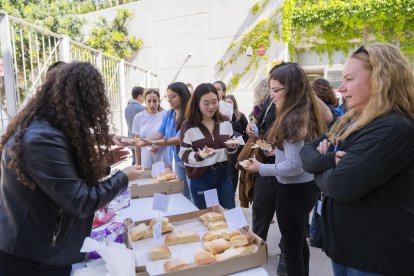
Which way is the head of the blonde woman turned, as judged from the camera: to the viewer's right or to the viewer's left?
to the viewer's left

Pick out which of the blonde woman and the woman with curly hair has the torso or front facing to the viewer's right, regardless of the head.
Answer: the woman with curly hair

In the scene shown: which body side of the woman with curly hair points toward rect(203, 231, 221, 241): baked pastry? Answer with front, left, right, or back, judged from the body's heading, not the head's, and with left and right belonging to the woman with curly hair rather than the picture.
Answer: front

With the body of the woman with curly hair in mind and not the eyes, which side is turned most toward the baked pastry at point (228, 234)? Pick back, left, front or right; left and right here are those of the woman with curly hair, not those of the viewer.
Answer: front

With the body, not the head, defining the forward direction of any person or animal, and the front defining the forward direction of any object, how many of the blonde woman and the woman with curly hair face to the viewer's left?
1

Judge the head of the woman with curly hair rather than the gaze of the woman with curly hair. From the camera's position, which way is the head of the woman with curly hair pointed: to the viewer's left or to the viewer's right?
to the viewer's right

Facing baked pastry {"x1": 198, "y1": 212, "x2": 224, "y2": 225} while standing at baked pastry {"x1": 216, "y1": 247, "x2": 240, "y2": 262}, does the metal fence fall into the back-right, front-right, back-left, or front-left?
front-left

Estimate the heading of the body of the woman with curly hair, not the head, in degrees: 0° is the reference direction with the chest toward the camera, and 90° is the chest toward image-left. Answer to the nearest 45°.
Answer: approximately 270°

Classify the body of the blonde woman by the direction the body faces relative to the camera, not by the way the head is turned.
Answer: to the viewer's left

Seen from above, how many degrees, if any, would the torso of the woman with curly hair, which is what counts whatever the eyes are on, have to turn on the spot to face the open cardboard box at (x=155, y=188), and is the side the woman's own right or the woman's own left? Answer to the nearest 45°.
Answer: approximately 45° to the woman's own left

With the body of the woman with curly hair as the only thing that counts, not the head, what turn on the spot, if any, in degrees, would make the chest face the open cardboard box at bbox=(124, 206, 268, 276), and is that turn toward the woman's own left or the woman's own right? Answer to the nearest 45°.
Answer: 0° — they already face it
